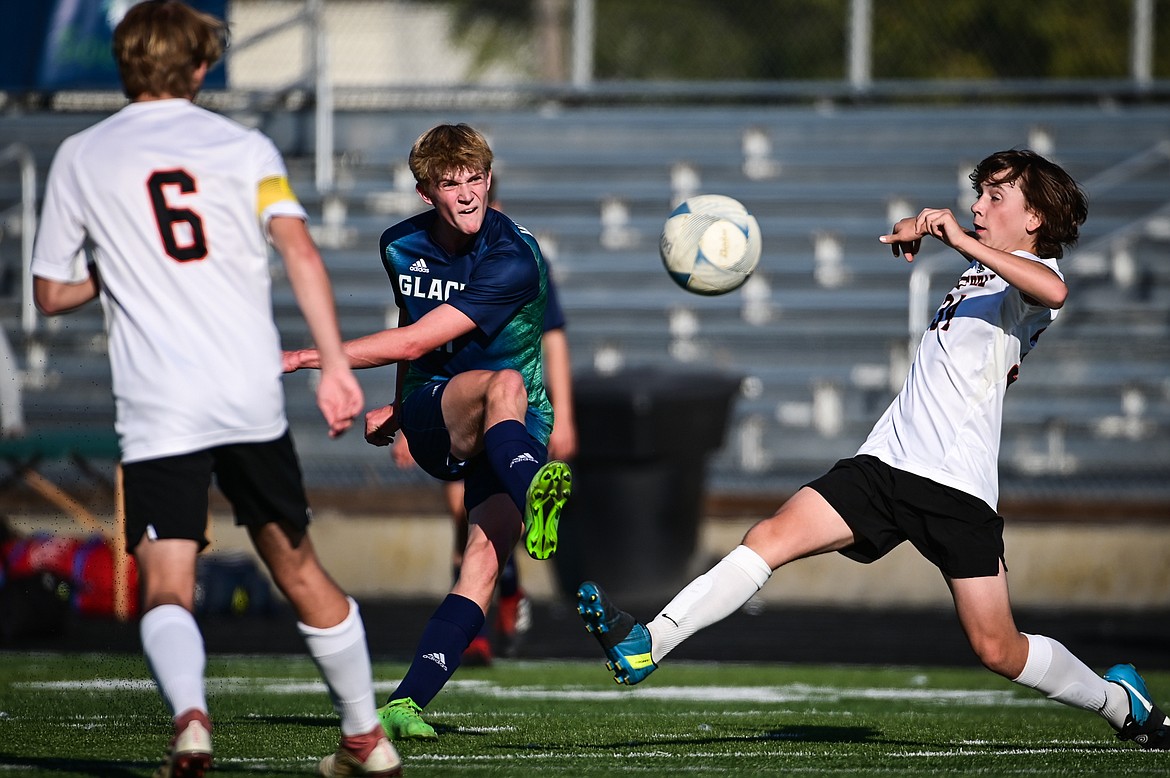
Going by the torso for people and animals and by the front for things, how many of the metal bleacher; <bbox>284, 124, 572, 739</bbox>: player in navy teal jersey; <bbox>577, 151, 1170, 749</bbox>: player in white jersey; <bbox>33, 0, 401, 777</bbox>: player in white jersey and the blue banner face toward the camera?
3

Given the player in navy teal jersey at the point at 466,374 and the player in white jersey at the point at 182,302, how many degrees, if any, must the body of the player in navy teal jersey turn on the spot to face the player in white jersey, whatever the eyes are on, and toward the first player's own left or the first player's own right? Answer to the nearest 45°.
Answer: approximately 45° to the first player's own right

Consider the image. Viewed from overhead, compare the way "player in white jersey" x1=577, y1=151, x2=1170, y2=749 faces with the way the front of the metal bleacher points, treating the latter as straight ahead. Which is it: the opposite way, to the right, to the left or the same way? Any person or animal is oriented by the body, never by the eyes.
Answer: to the right

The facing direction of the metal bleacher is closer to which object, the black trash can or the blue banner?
the black trash can

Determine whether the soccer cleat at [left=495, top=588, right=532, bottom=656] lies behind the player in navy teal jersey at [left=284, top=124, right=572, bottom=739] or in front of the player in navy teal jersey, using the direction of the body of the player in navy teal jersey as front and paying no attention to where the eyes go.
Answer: behind

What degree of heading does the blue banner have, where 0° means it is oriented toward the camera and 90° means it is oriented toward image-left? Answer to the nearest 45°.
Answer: approximately 0°

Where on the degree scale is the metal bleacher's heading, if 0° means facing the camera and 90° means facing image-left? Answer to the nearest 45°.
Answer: approximately 0°

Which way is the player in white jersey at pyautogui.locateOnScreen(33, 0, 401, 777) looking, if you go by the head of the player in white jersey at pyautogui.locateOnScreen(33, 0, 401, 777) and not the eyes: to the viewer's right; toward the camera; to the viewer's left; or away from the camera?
away from the camera

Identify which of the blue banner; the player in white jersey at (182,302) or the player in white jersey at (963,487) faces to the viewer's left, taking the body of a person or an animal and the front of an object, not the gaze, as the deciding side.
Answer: the player in white jersey at (963,487)

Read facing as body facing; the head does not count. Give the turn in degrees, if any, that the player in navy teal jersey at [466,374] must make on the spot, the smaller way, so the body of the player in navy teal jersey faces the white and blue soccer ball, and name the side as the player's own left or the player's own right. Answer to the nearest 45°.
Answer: approximately 135° to the player's own left

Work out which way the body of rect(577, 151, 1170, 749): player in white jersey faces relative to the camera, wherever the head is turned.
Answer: to the viewer's left

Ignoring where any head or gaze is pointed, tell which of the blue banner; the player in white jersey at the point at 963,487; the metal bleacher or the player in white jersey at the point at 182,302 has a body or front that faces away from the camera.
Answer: the player in white jersey at the point at 182,302

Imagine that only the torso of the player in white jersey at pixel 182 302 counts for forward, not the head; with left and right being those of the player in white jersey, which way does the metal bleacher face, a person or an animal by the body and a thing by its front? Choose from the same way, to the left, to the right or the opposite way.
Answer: the opposite way

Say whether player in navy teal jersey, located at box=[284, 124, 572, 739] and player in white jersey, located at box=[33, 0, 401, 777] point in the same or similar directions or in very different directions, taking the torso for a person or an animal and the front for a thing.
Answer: very different directions

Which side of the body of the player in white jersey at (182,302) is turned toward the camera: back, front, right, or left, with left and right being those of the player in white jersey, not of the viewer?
back

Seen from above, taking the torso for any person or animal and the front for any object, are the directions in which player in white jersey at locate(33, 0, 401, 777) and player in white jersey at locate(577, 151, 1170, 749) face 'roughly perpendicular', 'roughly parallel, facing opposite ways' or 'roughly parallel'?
roughly perpendicular
